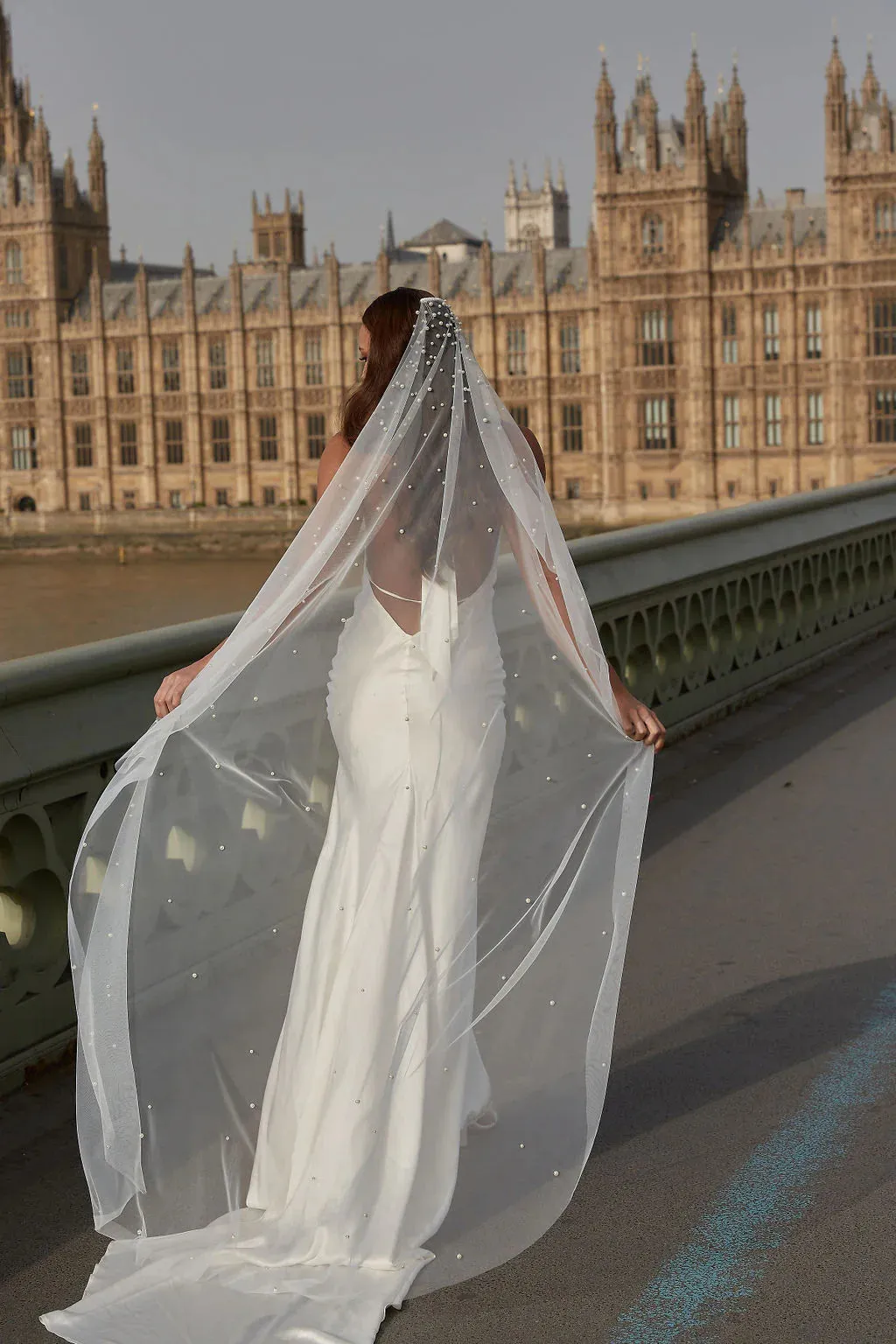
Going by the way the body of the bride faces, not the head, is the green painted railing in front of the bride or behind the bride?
in front

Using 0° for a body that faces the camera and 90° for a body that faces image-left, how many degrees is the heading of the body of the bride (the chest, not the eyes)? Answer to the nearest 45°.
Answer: approximately 180°
